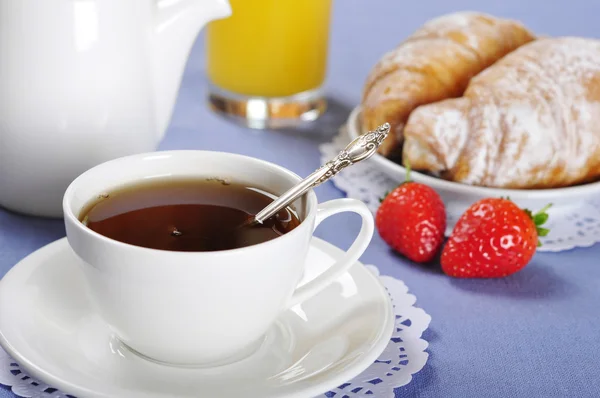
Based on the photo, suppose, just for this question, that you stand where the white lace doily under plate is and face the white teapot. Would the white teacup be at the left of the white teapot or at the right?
left

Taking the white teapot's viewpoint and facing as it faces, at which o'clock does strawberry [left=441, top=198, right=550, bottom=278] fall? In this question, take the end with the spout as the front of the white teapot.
The strawberry is roughly at 1 o'clock from the white teapot.

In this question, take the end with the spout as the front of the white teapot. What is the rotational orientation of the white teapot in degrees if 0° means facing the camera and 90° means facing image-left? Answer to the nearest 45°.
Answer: approximately 270°

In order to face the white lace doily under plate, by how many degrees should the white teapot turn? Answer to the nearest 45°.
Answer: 0° — it already faces it

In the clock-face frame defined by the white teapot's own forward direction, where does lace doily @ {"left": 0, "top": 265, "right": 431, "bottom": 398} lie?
The lace doily is roughly at 2 o'clock from the white teapot.

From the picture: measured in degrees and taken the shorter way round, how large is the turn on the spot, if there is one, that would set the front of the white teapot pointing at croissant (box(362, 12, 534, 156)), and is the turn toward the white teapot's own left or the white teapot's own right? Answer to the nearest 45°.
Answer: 0° — it already faces it

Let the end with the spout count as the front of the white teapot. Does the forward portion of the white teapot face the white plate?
yes

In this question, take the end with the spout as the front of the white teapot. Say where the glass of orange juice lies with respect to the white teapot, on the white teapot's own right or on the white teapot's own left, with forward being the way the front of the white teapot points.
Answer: on the white teapot's own left

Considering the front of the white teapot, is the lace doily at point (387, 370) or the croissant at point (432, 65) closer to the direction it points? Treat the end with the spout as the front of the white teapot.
the croissant
